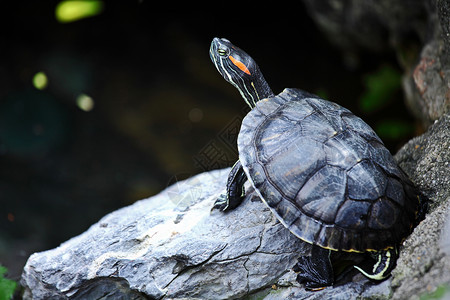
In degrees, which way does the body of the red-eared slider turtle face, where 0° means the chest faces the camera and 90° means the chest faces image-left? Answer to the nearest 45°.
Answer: approximately 135°

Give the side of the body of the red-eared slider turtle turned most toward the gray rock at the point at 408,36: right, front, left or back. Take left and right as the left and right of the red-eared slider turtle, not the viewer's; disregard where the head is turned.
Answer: right

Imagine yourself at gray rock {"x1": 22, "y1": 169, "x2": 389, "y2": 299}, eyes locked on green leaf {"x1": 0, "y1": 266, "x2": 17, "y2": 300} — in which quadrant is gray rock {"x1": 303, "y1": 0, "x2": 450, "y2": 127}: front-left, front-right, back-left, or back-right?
back-right

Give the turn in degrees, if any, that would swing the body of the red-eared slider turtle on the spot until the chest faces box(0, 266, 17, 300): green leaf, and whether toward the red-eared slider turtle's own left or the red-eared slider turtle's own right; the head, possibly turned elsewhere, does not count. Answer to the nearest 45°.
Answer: approximately 45° to the red-eared slider turtle's own left
